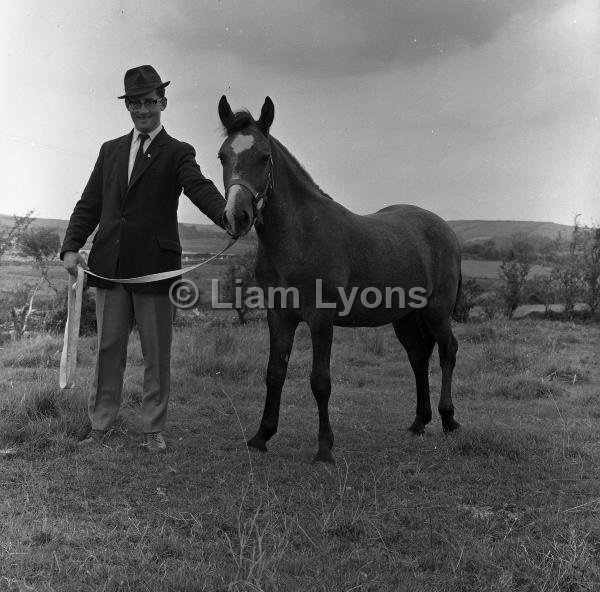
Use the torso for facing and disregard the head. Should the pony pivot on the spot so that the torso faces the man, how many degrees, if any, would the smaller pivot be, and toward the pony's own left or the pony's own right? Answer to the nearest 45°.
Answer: approximately 45° to the pony's own right

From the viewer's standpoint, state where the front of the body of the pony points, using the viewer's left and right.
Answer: facing the viewer and to the left of the viewer

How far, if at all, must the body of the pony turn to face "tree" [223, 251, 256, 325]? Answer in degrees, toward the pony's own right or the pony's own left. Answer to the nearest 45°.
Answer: approximately 135° to the pony's own right

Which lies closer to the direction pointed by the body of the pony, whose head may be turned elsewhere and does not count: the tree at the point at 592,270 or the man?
the man

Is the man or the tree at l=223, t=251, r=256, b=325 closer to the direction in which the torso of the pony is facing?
the man

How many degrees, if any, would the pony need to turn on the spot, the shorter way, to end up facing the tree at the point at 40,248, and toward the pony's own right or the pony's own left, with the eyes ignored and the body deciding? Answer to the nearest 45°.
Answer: approximately 90° to the pony's own right

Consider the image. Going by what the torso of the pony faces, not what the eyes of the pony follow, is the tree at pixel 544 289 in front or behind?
behind
